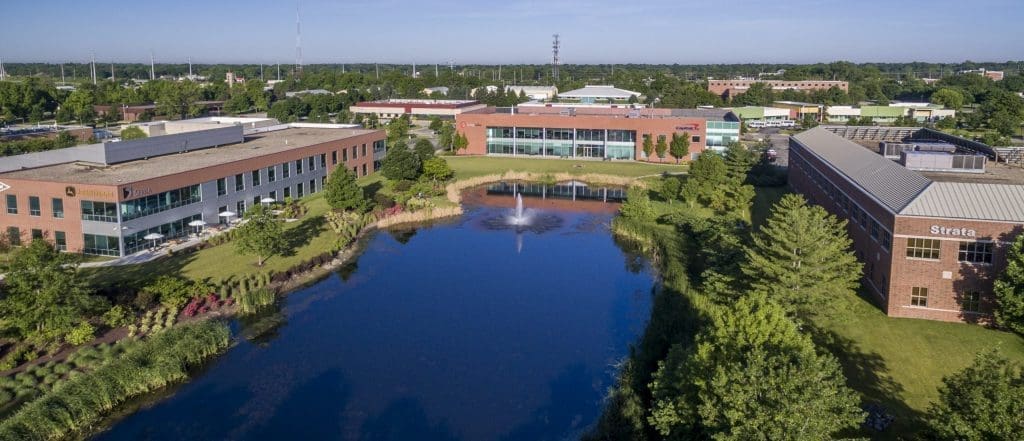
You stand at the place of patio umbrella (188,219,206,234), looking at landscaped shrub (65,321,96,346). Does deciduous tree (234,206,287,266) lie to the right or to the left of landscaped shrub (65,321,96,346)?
left

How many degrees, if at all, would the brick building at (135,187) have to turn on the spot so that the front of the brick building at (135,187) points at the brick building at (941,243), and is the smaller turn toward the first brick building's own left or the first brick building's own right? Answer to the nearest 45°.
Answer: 0° — it already faces it

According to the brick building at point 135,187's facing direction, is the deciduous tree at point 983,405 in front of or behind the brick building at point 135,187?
in front

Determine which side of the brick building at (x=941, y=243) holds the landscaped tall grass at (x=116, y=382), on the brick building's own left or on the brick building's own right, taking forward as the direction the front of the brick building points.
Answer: on the brick building's own right

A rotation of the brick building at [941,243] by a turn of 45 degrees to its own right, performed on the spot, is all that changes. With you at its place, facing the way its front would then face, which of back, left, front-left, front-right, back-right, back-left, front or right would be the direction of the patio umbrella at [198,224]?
front-right

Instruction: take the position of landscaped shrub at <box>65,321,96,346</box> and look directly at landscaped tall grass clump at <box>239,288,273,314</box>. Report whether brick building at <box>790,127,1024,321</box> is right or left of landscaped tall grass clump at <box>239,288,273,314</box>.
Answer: right

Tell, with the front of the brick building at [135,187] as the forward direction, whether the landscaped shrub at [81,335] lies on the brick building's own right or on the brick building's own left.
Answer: on the brick building's own right

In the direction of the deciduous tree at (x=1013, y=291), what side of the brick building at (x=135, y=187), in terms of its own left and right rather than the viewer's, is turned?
front

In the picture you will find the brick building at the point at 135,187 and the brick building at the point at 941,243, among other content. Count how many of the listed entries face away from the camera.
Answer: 0

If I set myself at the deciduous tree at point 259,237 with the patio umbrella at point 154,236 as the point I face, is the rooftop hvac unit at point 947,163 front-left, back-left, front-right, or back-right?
back-right

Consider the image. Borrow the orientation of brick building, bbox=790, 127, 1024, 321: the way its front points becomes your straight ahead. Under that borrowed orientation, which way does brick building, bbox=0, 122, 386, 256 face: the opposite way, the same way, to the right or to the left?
to the left

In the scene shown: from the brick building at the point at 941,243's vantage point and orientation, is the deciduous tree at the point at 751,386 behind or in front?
in front

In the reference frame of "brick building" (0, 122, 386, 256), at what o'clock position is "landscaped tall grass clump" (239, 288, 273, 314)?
The landscaped tall grass clump is roughly at 1 o'clock from the brick building.

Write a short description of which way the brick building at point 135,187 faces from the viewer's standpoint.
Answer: facing the viewer and to the right of the viewer
